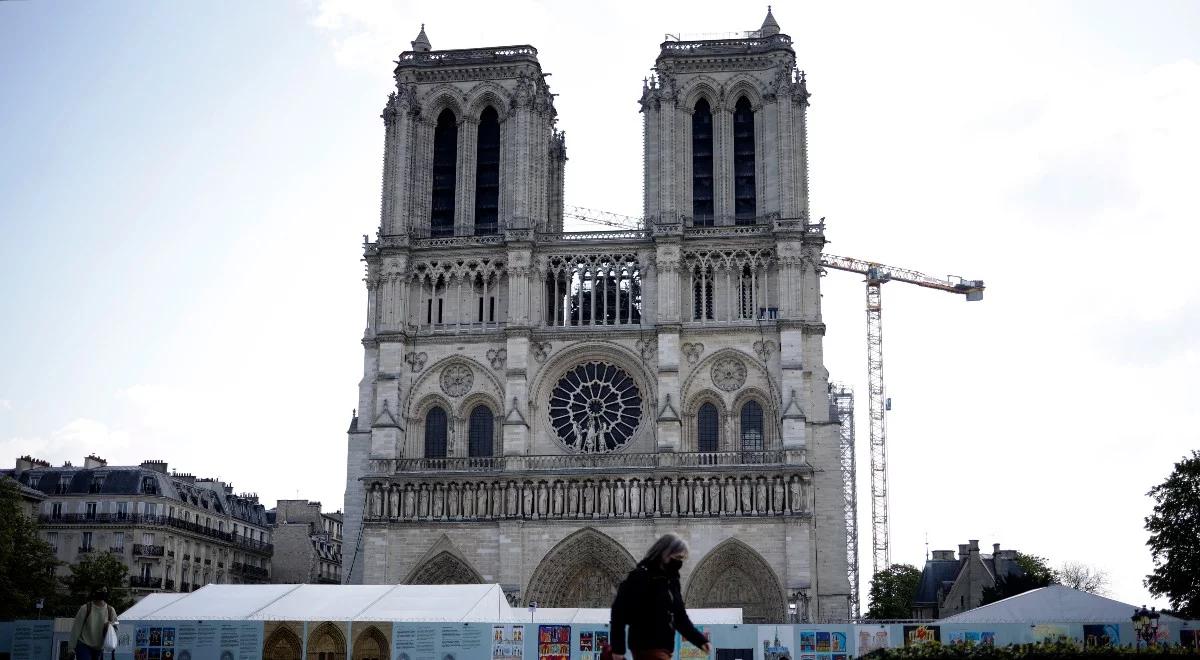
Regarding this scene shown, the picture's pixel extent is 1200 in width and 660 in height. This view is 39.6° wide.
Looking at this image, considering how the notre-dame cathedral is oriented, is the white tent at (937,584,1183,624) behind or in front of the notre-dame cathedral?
in front

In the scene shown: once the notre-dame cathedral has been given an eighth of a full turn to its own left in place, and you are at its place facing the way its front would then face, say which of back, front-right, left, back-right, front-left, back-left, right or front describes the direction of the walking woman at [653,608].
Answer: front-right

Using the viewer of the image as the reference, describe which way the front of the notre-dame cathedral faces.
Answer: facing the viewer

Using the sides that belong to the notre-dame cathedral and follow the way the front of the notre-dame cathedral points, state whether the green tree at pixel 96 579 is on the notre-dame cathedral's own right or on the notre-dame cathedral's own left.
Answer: on the notre-dame cathedral's own right

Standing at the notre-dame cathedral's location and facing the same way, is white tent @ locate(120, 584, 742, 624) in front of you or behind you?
in front

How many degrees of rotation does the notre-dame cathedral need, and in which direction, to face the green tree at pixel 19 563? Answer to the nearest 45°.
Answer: approximately 90° to its right

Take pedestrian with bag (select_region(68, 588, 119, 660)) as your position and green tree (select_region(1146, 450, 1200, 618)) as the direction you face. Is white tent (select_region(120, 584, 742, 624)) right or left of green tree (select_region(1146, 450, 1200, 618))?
left

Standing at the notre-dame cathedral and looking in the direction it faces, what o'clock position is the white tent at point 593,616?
The white tent is roughly at 12 o'clock from the notre-dame cathedral.

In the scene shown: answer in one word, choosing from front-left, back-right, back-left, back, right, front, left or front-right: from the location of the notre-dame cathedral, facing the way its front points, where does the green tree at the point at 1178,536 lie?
front-left

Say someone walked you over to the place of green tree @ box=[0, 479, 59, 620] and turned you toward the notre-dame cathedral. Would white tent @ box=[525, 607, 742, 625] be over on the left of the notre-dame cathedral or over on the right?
right
